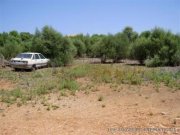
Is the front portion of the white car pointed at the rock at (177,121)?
no

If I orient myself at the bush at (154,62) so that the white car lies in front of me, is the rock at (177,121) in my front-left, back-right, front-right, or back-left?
front-left

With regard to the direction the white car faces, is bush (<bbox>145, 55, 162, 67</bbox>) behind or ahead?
ahead

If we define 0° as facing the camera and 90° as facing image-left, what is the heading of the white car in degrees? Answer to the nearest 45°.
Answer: approximately 225°

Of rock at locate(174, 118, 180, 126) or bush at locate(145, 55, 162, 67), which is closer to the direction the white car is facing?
the bush

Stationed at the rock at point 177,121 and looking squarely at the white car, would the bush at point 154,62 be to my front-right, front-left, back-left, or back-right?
front-right
